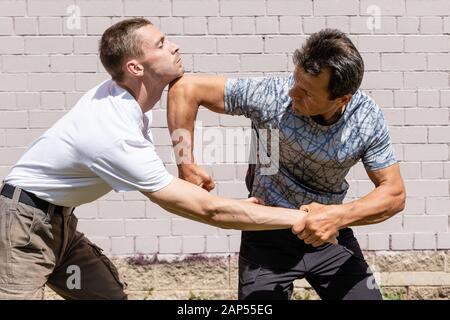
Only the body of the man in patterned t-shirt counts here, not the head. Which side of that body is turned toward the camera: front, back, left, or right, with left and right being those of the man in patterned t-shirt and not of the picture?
front

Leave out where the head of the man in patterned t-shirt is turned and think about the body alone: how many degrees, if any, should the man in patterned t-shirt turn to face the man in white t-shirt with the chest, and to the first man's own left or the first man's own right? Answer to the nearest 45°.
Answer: approximately 90° to the first man's own right

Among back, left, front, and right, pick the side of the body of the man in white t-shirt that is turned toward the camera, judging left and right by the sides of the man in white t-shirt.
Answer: right

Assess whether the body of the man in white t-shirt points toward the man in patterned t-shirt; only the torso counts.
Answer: yes

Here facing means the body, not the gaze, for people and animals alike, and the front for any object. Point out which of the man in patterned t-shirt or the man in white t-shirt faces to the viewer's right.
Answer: the man in white t-shirt

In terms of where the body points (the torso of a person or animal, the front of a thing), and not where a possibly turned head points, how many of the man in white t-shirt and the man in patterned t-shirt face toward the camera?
1

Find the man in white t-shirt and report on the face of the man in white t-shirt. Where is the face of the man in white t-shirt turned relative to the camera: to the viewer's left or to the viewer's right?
to the viewer's right

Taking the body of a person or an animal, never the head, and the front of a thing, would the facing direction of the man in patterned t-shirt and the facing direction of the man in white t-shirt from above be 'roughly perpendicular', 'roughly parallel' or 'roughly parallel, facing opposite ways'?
roughly perpendicular
